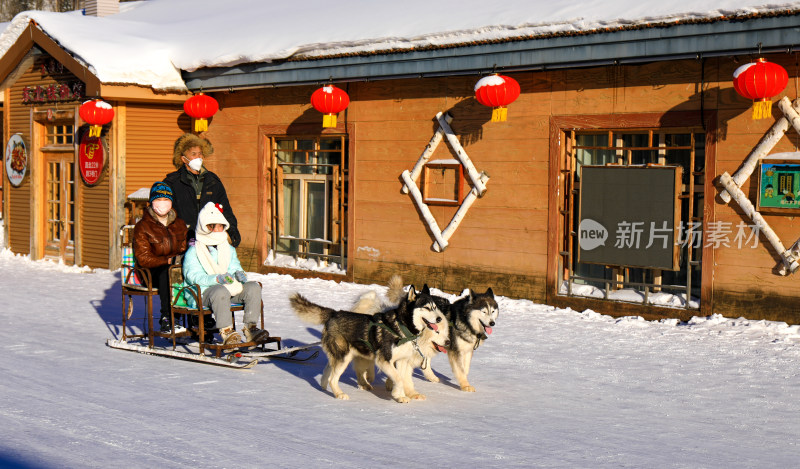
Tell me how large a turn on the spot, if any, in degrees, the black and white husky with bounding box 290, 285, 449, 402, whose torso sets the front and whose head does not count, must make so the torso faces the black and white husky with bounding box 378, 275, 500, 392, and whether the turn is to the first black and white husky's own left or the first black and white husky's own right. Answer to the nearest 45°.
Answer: approximately 45° to the first black and white husky's own left

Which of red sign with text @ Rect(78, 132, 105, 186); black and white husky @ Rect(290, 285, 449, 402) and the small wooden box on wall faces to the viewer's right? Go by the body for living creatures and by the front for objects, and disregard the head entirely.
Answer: the black and white husky

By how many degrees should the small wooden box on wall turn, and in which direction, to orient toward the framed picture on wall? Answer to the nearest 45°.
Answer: approximately 45° to its left

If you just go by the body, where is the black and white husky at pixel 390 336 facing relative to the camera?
to the viewer's right

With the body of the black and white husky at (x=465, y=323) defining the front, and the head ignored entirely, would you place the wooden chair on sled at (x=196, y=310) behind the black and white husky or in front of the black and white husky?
behind

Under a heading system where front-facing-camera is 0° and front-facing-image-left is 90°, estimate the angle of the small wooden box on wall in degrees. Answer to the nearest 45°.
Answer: approximately 0°

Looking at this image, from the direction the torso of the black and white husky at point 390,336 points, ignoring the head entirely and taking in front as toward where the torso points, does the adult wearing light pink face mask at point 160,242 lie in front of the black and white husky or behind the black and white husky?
behind

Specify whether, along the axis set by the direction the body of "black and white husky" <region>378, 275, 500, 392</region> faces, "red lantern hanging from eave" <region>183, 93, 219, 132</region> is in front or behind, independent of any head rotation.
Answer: behind

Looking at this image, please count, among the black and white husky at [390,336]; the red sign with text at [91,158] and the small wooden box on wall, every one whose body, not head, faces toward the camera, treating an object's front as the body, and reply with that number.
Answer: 2

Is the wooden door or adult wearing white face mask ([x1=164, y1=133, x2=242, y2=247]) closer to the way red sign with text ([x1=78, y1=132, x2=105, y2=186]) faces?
the adult wearing white face mask
